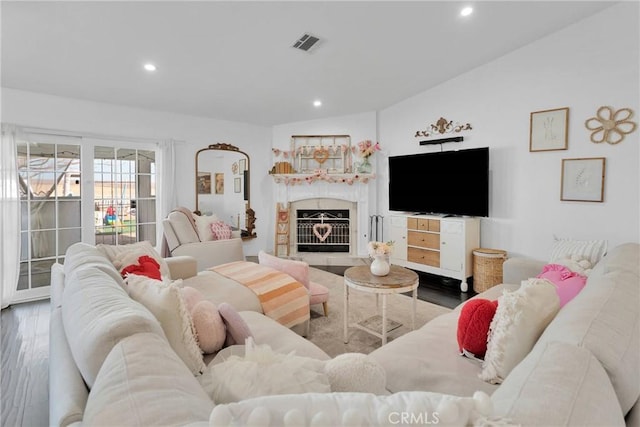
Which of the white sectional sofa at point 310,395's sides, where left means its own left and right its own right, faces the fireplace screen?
front

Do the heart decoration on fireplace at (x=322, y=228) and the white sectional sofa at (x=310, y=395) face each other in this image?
yes

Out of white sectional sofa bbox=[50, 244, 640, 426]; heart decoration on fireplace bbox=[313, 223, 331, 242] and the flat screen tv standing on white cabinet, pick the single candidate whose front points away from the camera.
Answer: the white sectional sofa

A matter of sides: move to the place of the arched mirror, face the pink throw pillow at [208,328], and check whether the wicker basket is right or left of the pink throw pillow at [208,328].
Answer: left

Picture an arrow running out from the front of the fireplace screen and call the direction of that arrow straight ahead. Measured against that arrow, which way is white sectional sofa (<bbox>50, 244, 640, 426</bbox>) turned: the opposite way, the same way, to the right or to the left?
the opposite way

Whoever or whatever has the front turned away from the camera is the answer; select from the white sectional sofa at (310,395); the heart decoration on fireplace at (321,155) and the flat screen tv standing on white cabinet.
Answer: the white sectional sofa

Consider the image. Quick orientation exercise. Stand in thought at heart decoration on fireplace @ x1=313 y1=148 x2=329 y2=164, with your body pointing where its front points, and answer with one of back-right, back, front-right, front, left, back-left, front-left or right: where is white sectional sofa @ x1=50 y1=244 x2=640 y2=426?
front

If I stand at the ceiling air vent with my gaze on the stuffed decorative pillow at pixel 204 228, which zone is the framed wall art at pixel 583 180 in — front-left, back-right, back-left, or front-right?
back-right

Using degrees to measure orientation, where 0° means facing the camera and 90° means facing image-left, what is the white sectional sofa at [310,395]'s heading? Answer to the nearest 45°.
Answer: approximately 180°

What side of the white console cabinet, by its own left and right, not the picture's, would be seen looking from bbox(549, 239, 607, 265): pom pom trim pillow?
left

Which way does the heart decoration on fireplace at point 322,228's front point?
toward the camera

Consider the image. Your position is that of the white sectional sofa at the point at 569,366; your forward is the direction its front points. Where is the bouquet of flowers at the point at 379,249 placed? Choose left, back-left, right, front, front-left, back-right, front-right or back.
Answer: front
